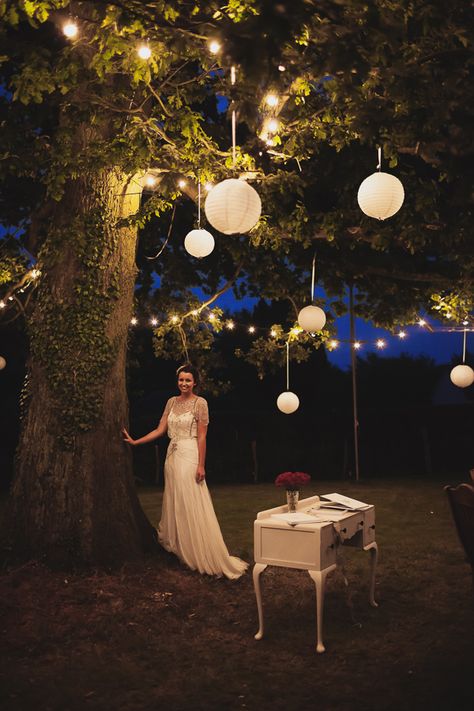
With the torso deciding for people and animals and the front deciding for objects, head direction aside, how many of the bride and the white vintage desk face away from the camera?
0

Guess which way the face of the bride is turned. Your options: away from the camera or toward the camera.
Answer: toward the camera

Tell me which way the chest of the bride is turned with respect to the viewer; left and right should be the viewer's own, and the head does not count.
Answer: facing the viewer and to the left of the viewer

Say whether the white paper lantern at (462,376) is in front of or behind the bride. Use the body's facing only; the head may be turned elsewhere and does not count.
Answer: behind
